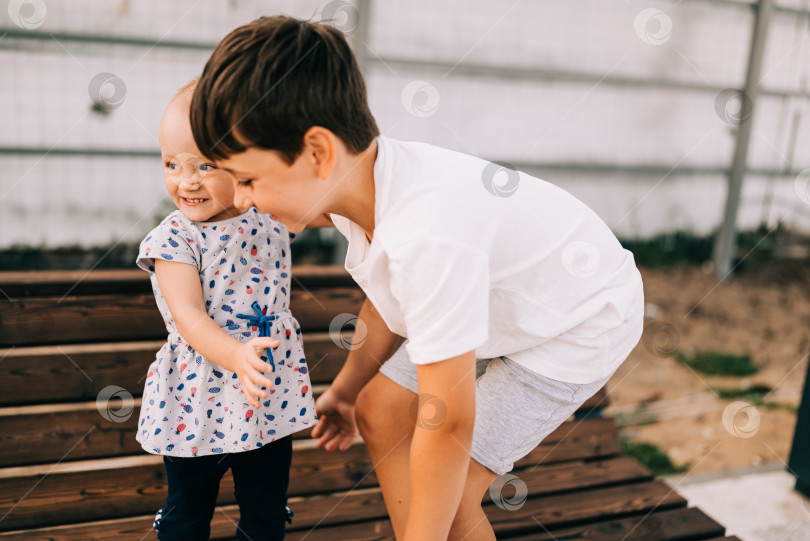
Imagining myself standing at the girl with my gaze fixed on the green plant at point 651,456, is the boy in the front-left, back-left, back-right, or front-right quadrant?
front-right

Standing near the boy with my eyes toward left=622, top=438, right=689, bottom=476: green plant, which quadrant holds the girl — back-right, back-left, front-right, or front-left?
back-left

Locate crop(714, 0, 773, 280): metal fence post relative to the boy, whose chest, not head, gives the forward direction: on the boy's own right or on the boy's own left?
on the boy's own right

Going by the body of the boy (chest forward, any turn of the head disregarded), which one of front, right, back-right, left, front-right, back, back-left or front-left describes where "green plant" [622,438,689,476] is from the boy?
back-right

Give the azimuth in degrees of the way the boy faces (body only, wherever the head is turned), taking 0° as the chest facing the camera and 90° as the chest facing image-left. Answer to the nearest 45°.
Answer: approximately 90°
